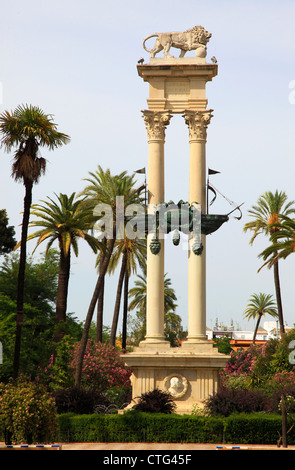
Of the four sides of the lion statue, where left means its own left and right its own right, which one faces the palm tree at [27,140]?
back

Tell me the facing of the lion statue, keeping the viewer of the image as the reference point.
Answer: facing to the right of the viewer
